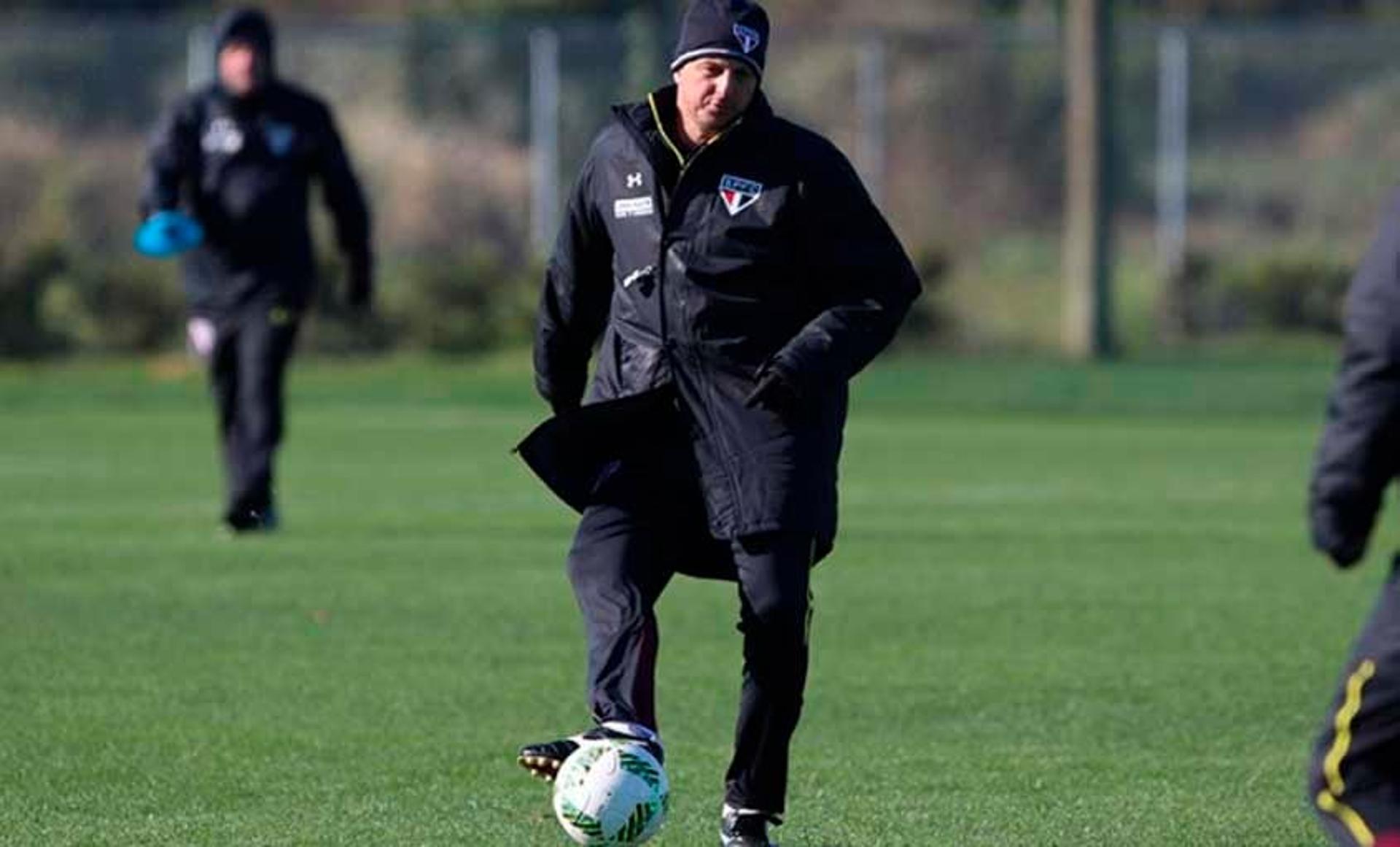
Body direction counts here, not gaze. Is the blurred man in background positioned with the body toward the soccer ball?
yes

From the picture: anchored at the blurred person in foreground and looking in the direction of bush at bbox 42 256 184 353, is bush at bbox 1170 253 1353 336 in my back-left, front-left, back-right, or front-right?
front-right

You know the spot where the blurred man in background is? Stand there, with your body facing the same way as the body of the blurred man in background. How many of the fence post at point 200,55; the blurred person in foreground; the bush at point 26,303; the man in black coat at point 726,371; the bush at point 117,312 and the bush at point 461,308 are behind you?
4

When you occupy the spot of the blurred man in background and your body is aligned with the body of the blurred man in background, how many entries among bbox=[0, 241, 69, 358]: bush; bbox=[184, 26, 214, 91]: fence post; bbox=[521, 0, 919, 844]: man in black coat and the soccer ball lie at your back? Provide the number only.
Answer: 2

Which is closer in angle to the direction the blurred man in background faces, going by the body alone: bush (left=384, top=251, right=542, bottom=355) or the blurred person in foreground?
the blurred person in foreground

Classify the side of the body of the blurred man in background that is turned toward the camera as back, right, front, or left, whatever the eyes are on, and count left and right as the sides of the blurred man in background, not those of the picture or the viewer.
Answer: front

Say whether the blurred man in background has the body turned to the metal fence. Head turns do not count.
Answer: no

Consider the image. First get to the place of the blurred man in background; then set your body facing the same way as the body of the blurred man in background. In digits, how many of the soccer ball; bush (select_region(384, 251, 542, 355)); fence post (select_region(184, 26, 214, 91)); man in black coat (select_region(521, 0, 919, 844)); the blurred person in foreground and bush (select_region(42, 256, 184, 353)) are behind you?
3

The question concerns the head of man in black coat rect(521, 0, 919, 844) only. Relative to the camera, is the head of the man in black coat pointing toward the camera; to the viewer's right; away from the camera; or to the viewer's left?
toward the camera

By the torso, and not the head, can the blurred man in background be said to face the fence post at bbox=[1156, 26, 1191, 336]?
no

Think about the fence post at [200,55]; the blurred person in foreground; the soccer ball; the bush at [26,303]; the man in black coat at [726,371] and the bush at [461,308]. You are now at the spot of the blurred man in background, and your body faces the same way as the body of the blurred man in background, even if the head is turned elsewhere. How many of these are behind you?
3

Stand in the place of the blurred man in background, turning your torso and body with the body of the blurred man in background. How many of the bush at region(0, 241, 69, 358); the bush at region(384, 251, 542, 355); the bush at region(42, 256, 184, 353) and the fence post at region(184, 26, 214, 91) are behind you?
4

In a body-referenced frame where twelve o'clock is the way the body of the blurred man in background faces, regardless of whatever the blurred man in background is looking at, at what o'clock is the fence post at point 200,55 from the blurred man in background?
The fence post is roughly at 6 o'clock from the blurred man in background.

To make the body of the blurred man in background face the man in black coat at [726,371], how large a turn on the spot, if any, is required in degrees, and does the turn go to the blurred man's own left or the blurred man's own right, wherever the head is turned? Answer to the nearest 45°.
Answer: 0° — they already face them

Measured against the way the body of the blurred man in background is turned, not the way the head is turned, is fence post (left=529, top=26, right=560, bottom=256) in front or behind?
behind

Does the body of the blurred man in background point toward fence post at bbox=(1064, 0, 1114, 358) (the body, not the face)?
no
